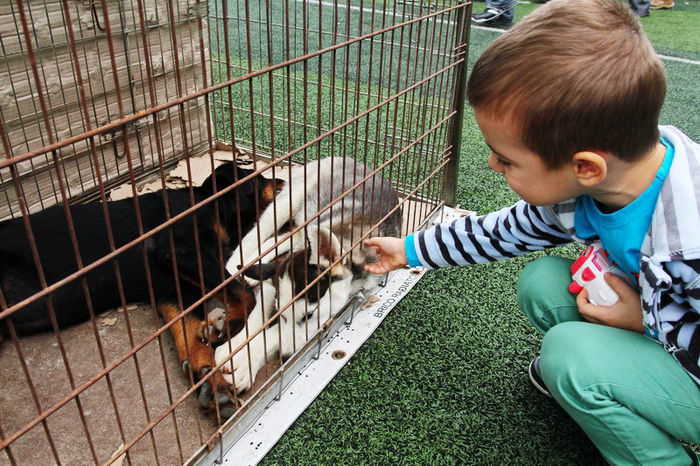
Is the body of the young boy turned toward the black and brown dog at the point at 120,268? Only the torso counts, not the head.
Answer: yes

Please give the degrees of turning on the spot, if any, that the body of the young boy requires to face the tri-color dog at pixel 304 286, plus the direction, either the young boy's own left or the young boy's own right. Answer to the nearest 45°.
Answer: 0° — they already face it

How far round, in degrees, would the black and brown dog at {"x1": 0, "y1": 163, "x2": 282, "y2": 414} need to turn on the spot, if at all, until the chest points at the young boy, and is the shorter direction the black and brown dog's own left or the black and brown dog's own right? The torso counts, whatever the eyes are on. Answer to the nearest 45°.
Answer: approximately 45° to the black and brown dog's own right

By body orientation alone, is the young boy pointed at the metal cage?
yes

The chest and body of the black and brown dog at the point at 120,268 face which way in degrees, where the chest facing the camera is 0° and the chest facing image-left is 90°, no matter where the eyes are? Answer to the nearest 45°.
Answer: approximately 270°

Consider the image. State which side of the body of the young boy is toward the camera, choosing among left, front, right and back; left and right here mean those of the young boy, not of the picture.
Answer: left

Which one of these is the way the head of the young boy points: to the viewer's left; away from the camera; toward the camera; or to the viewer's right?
to the viewer's left

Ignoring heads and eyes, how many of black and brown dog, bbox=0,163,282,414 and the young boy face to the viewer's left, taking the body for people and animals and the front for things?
1

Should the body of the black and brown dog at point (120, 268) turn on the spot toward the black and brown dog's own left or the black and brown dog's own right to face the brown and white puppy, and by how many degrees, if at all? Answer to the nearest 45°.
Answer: approximately 45° to the black and brown dog's own right

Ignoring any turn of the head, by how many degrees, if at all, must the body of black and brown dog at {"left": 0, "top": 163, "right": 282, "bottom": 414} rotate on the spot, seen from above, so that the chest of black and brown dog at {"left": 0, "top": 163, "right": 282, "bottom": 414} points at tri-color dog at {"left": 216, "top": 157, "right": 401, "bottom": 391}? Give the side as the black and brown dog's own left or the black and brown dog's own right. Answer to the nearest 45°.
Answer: approximately 45° to the black and brown dog's own right
